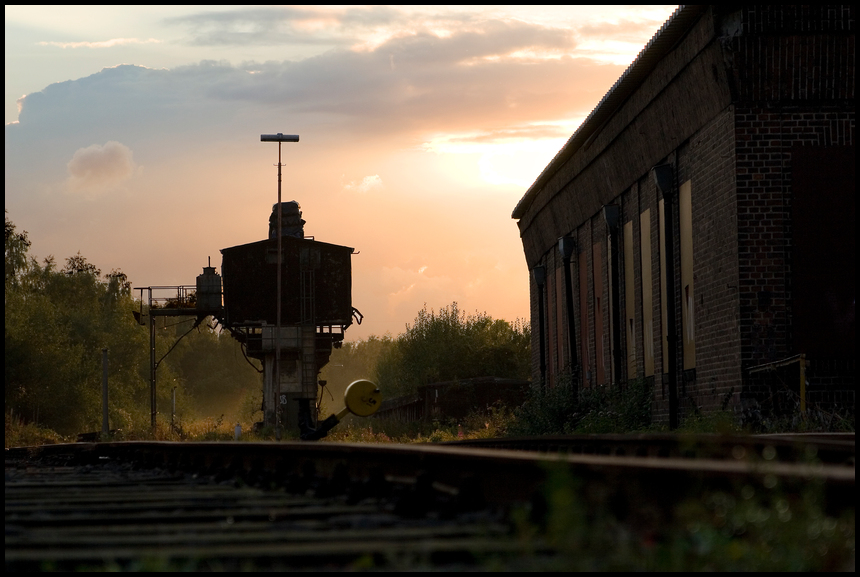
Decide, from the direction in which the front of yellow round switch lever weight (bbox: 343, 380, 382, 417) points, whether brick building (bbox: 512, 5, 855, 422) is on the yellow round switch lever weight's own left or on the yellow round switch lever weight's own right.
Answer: on the yellow round switch lever weight's own left

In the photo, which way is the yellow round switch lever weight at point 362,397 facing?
toward the camera

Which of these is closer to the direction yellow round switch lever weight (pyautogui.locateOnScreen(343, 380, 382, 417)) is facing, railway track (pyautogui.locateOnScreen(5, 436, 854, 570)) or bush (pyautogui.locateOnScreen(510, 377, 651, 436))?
the railway track

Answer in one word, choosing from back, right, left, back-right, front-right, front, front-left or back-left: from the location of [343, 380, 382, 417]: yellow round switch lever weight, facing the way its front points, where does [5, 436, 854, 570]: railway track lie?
front

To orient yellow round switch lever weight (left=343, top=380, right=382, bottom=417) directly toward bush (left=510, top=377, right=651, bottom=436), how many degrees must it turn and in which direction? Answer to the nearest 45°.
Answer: approximately 135° to its left

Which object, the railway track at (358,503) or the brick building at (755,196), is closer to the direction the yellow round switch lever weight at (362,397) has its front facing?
the railway track

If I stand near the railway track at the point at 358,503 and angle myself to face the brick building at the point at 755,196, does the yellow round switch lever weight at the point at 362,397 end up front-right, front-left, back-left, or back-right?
front-left
